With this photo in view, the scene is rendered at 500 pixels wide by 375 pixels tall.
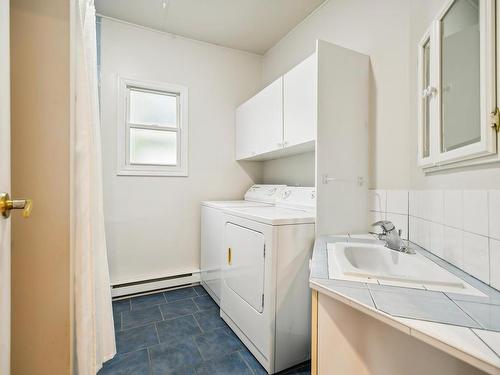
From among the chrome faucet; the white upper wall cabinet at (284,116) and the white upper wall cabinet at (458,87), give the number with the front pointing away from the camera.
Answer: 0

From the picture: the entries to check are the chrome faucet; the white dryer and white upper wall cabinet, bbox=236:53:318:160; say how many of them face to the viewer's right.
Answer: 0

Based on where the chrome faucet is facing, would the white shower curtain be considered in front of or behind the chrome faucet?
in front

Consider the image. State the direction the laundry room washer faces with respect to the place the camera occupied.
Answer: facing the viewer and to the left of the viewer

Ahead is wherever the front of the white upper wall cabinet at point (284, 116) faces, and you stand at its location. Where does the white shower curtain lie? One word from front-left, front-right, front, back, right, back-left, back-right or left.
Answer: front

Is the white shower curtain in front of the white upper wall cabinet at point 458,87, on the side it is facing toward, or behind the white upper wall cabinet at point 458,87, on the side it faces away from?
in front

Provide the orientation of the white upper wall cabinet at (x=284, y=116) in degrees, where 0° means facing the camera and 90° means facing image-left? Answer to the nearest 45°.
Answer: approximately 45°

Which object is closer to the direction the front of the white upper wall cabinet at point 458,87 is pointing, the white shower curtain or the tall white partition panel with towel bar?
the white shower curtain
